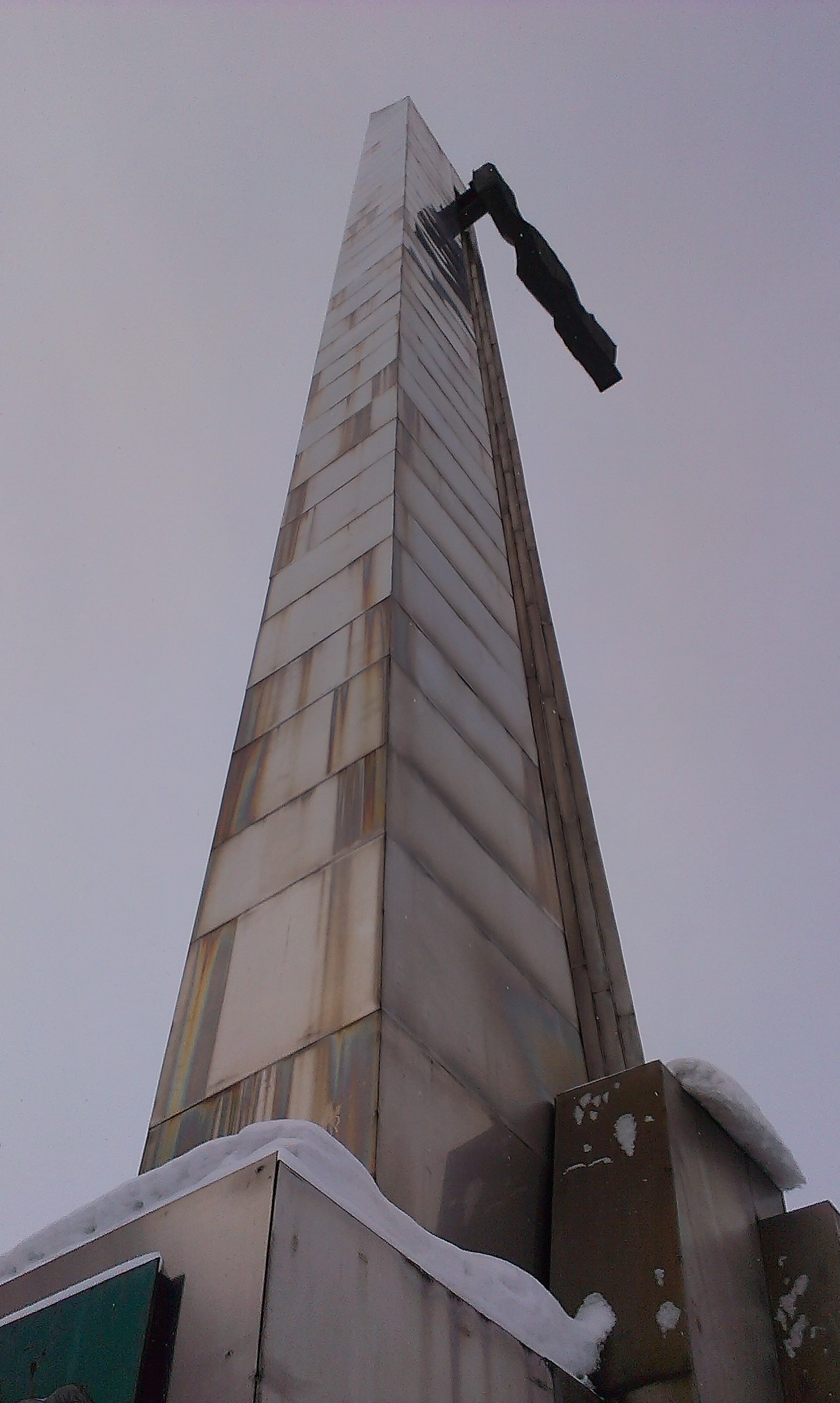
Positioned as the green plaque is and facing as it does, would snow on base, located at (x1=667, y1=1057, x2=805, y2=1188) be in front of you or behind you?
behind

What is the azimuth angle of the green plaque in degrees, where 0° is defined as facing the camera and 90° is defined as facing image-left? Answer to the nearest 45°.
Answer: approximately 45°

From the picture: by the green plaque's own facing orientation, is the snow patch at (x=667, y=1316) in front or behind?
behind

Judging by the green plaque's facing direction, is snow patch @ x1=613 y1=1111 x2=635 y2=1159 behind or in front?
behind
